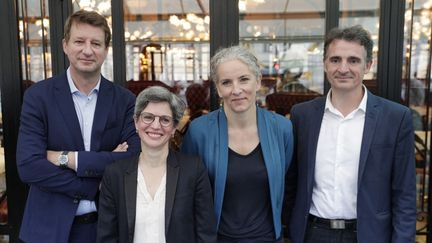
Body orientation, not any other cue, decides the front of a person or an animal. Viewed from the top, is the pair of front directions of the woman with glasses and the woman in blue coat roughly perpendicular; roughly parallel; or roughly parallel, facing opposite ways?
roughly parallel

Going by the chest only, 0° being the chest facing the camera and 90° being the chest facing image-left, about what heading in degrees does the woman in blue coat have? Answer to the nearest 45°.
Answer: approximately 0°

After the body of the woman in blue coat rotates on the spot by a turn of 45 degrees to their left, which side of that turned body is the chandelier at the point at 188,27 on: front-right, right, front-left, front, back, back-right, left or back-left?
back-left

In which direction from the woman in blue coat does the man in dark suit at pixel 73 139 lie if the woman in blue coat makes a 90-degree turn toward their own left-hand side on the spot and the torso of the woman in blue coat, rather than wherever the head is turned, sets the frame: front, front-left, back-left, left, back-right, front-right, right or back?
back

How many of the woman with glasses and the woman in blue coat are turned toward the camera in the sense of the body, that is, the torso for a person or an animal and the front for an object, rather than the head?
2

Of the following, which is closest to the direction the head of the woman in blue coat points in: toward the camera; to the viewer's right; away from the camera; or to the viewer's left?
toward the camera

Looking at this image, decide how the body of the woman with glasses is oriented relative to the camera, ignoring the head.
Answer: toward the camera

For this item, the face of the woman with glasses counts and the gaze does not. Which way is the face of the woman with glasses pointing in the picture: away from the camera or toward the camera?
toward the camera

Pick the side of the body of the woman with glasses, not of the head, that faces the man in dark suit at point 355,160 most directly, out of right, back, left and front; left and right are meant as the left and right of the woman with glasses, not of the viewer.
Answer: left

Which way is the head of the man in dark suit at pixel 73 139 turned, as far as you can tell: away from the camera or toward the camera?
toward the camera

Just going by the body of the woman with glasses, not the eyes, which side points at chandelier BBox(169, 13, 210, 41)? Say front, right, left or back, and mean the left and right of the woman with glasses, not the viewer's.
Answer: back
